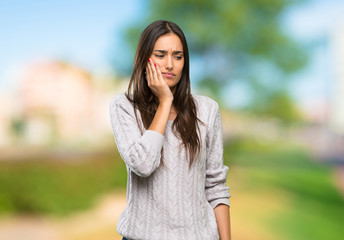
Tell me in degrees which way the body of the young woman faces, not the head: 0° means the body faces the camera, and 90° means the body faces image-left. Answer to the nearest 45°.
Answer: approximately 0°

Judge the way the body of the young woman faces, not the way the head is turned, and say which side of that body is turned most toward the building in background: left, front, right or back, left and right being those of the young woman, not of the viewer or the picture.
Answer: back

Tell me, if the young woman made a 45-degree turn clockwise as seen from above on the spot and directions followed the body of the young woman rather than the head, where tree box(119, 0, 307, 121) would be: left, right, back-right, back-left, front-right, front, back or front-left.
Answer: back-right
